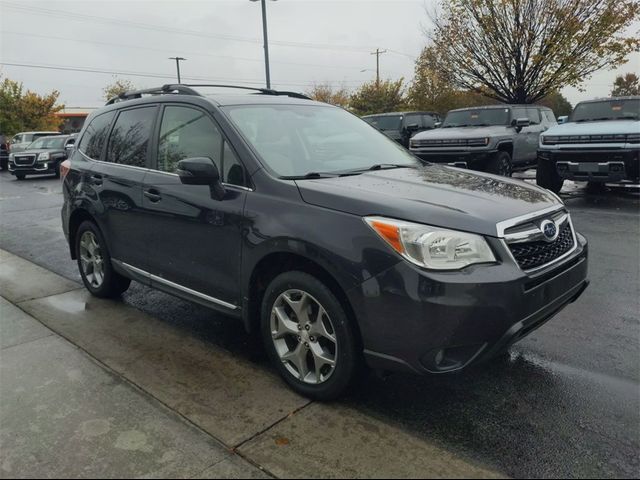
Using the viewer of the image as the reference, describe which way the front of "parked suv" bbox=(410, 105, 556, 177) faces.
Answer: facing the viewer and to the left of the viewer

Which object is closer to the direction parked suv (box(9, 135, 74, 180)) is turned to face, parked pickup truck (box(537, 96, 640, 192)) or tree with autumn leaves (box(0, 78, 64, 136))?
the parked pickup truck

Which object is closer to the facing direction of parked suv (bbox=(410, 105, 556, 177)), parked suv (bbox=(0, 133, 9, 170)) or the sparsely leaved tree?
the parked suv

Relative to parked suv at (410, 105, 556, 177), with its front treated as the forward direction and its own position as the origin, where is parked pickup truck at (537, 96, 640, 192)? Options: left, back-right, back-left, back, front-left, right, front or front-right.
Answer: left

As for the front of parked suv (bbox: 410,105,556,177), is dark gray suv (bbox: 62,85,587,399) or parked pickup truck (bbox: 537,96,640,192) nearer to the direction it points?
the dark gray suv

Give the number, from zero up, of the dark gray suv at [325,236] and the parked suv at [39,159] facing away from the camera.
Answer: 0

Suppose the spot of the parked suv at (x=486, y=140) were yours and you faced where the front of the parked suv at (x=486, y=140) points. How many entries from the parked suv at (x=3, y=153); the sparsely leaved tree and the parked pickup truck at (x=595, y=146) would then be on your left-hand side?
1

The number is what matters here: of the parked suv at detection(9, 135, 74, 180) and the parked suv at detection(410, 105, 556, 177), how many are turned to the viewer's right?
0

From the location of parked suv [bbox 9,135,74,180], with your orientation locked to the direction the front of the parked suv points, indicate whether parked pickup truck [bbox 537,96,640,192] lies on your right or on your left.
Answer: on your left

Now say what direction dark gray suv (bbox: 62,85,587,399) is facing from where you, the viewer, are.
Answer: facing the viewer and to the right of the viewer

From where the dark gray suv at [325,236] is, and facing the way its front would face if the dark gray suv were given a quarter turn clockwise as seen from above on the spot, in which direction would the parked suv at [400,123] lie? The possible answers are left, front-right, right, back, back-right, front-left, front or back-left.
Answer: back-right

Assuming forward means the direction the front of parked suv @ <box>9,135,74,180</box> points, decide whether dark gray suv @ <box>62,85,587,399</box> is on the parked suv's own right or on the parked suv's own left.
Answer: on the parked suv's own left

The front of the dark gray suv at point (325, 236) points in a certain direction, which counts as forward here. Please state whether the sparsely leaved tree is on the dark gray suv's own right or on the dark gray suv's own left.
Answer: on the dark gray suv's own left

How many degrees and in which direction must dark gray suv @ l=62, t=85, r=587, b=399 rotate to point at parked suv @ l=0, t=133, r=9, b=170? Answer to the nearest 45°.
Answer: approximately 180°
